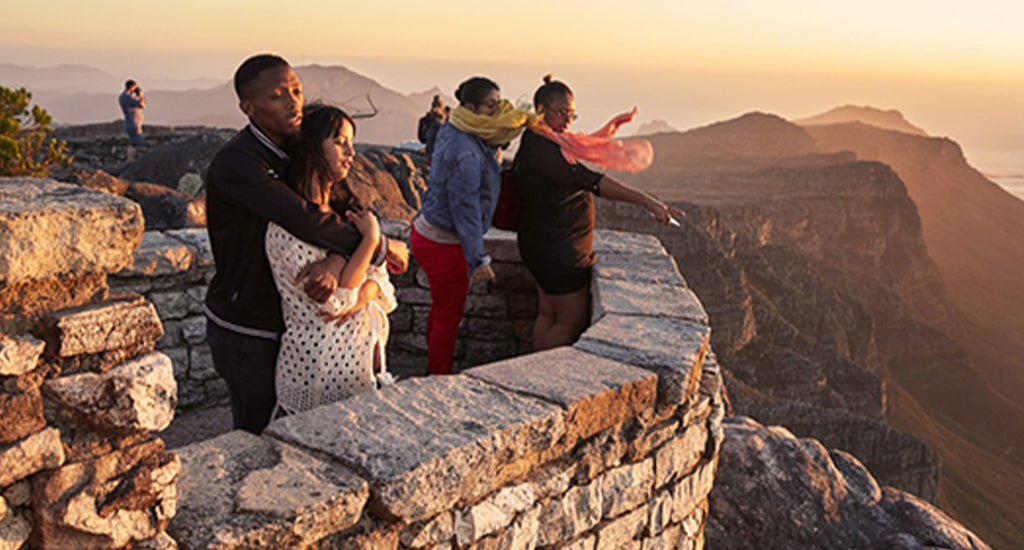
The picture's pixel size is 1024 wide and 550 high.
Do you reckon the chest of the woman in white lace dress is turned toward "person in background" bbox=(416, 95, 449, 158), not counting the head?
no

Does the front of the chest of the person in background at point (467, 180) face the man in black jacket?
no

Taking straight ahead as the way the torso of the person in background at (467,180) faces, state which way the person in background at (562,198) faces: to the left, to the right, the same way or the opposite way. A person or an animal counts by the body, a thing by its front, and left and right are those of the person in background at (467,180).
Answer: the same way

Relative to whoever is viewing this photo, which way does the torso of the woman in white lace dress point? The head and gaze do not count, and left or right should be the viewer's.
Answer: facing to the right of the viewer

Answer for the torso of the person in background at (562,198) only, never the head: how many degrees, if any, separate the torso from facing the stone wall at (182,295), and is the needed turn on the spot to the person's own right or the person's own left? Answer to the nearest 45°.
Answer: approximately 180°

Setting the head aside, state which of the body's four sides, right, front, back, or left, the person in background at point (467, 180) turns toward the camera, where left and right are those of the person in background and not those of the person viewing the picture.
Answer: right

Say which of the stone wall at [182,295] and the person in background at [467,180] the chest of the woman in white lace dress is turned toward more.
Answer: the person in background

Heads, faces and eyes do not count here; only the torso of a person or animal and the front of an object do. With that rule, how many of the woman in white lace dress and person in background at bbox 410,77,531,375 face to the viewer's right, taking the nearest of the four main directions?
2

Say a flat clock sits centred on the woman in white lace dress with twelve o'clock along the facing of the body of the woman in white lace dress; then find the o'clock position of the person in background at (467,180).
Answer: The person in background is roughly at 10 o'clock from the woman in white lace dress.

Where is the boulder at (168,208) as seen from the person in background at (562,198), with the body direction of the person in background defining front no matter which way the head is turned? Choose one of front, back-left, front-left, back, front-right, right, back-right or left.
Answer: back-left

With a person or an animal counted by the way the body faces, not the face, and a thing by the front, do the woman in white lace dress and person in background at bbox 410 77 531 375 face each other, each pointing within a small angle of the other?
no
